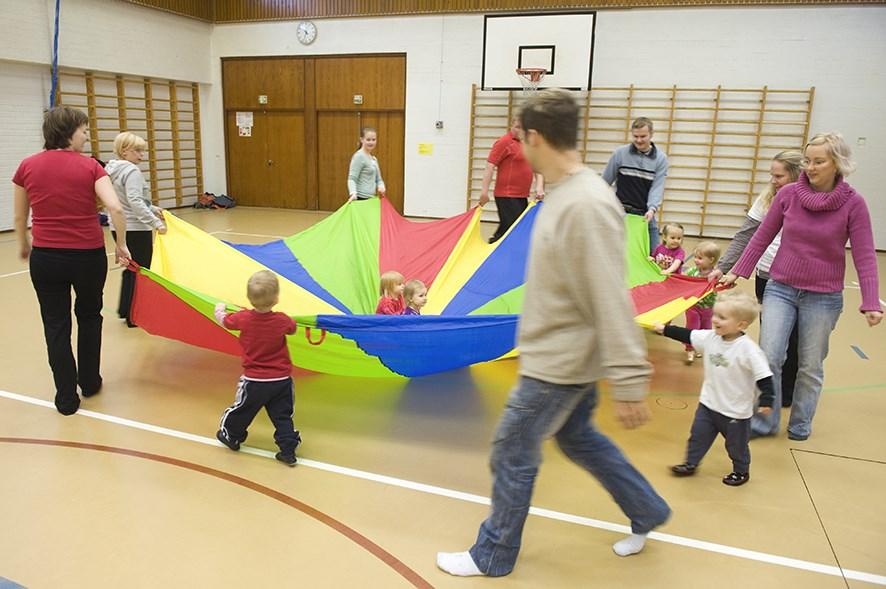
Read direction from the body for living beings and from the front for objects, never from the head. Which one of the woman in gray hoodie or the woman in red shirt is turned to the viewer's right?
the woman in gray hoodie

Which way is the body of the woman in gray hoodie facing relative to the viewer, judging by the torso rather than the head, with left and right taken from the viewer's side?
facing to the right of the viewer

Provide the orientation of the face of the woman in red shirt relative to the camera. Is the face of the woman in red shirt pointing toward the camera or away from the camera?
away from the camera

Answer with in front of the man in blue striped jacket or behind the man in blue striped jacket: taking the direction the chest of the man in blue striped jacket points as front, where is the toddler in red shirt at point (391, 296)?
in front

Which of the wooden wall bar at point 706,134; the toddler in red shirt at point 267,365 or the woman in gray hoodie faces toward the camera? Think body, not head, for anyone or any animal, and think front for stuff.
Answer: the wooden wall bar

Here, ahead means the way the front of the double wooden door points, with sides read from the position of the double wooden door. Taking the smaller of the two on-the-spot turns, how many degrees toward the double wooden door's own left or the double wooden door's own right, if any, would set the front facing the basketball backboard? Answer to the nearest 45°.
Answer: approximately 45° to the double wooden door's own left

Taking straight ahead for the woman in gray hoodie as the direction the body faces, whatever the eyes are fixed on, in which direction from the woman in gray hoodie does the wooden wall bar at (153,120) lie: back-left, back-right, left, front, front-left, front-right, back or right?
left

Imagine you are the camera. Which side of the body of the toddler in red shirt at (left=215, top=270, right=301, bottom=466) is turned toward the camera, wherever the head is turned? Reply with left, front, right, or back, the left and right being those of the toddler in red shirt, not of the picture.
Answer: back
